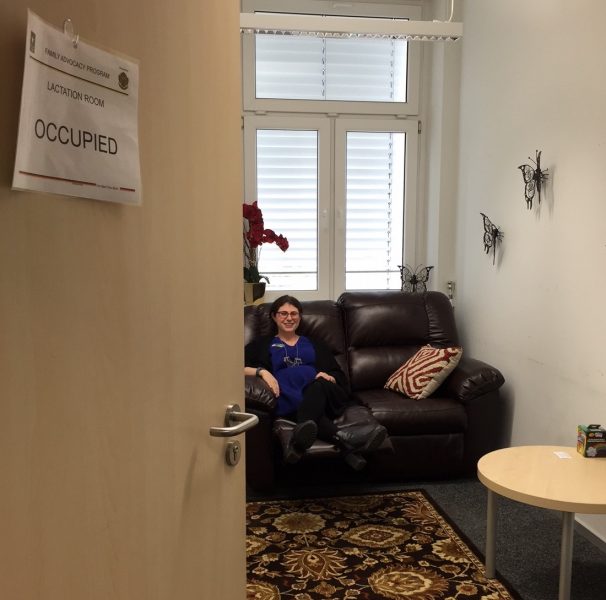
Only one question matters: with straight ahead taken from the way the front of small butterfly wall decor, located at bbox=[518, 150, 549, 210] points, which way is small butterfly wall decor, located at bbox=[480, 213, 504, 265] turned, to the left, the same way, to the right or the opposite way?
the same way

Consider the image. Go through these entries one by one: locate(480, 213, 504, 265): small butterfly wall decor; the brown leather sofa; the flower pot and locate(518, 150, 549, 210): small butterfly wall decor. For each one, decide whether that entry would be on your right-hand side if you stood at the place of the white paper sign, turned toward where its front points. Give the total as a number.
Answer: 0

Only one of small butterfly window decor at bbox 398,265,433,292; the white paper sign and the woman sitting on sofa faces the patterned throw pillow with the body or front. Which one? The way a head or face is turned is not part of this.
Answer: the small butterfly window decor

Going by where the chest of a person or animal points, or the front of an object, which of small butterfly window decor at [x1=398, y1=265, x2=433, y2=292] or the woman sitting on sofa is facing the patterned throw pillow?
the small butterfly window decor

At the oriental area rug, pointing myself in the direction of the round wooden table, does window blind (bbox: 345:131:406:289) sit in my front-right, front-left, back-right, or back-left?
back-left

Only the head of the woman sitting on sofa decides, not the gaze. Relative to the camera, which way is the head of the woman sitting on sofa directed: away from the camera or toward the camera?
toward the camera

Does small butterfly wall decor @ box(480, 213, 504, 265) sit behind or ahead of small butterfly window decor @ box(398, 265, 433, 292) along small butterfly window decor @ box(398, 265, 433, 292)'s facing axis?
ahead

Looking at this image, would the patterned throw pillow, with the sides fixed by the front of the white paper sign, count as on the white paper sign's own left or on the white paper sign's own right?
on the white paper sign's own left

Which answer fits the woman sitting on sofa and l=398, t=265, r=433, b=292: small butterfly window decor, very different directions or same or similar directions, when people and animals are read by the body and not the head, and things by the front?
same or similar directions

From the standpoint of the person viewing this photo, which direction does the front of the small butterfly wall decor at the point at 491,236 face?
facing the viewer and to the left of the viewer

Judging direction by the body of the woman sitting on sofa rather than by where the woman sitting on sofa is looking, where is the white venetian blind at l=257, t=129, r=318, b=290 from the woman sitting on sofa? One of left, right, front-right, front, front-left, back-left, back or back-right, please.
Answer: back

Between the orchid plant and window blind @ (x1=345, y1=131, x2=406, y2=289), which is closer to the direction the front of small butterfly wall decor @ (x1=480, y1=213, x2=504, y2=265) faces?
the orchid plant

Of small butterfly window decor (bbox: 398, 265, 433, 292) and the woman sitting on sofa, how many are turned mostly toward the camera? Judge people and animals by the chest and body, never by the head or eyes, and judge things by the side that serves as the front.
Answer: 2

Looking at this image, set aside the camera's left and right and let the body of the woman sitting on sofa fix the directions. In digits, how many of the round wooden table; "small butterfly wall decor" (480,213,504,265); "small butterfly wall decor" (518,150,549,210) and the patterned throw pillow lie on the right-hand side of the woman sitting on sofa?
0

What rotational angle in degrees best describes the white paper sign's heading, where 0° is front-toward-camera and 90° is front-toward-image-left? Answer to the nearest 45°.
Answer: approximately 315°

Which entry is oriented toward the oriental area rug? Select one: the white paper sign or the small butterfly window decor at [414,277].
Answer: the small butterfly window decor

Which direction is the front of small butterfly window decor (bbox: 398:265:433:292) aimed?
toward the camera

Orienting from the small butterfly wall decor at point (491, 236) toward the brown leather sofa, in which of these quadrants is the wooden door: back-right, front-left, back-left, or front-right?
front-left

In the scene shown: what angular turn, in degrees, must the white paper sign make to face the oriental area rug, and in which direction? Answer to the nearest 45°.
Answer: approximately 90° to its left
